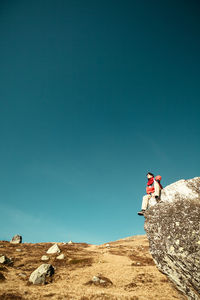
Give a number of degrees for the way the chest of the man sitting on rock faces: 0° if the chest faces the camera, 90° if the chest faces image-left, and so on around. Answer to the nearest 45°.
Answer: approximately 45°
